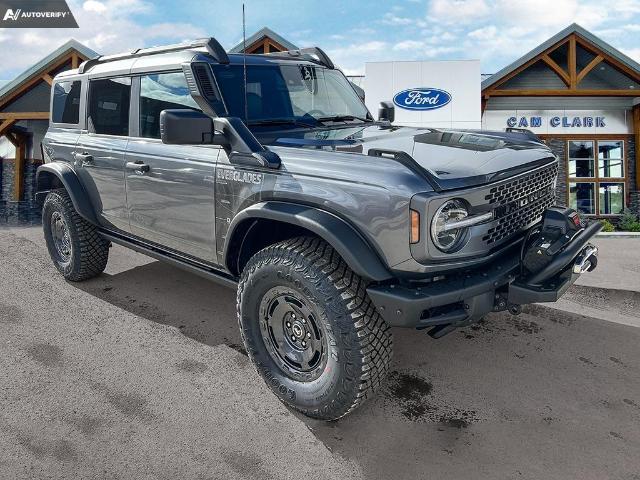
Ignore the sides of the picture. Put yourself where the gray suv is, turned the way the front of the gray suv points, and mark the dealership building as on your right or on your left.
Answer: on your left

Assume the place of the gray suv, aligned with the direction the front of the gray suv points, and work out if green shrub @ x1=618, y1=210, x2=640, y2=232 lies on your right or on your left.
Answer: on your left

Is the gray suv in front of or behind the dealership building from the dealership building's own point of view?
in front

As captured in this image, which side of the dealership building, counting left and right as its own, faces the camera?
front

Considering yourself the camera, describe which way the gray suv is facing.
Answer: facing the viewer and to the right of the viewer

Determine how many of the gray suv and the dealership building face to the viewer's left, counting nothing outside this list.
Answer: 0
